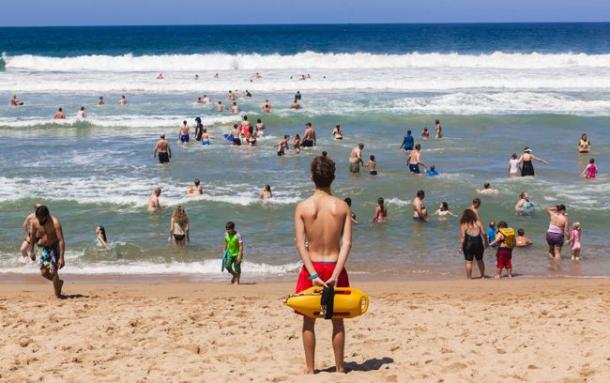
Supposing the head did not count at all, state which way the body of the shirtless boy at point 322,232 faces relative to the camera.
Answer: away from the camera

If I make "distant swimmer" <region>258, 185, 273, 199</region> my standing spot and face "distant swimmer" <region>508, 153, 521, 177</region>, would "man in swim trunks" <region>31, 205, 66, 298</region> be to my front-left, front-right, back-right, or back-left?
back-right

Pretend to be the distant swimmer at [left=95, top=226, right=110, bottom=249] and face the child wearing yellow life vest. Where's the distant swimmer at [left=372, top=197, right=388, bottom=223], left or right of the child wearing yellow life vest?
left

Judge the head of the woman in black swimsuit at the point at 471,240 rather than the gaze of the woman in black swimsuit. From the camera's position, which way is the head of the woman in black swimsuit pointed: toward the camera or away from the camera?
away from the camera

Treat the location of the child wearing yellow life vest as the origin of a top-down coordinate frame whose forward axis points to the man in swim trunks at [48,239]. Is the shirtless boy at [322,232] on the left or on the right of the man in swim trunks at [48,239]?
left

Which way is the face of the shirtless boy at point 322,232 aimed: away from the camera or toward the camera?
away from the camera

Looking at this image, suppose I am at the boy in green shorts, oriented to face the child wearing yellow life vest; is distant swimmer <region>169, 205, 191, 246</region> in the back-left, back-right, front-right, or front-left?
back-left

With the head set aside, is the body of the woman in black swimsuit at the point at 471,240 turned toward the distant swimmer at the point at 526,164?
yes
